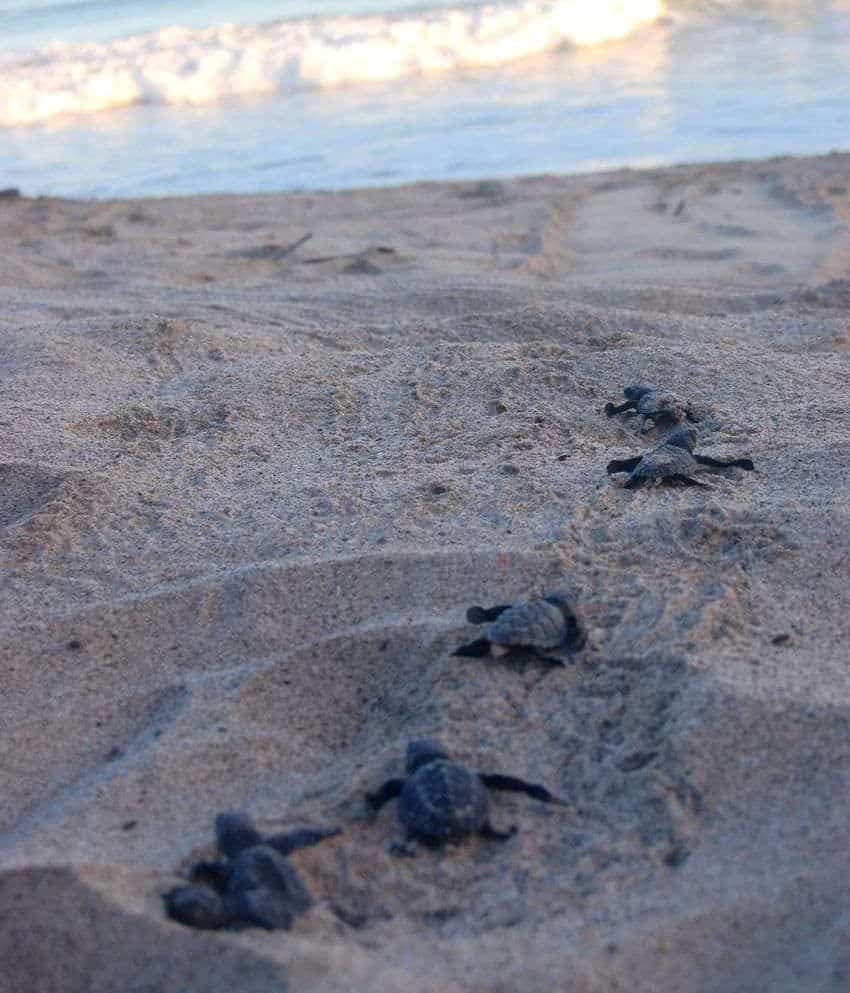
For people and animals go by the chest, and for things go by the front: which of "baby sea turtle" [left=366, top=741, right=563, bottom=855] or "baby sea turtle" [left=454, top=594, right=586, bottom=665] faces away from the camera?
"baby sea turtle" [left=366, top=741, right=563, bottom=855]

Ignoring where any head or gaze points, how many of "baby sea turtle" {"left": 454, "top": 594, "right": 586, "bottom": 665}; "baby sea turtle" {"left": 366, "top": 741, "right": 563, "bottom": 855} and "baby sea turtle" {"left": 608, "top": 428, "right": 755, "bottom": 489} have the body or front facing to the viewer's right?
1

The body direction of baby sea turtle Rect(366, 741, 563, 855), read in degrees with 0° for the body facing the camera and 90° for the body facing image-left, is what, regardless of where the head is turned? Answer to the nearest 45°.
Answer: approximately 180°

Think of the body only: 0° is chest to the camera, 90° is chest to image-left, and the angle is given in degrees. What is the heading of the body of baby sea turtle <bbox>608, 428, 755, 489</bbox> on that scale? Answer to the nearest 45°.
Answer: approximately 180°

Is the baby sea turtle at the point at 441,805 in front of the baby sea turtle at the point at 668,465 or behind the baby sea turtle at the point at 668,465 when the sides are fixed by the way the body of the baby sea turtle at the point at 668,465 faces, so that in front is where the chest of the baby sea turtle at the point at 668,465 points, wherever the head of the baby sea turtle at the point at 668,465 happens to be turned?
behind

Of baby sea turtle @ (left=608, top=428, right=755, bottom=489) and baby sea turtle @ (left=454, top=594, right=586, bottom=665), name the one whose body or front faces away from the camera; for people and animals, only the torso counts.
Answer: baby sea turtle @ (left=608, top=428, right=755, bottom=489)

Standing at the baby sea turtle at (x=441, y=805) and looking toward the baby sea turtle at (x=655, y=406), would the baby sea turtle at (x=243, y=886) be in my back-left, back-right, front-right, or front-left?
back-left

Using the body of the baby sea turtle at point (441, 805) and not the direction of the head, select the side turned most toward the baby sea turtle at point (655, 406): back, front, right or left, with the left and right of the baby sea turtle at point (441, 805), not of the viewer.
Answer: front

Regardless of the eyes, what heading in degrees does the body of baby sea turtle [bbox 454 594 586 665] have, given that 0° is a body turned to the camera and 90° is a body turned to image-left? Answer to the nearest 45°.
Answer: approximately 270°
